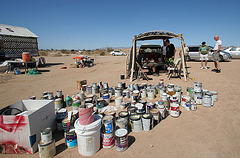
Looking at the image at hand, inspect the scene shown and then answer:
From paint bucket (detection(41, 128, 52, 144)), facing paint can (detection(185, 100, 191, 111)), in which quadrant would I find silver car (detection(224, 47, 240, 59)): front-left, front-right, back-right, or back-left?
front-left

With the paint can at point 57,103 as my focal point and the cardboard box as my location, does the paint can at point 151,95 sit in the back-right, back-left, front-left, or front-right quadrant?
front-right
